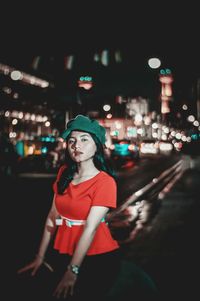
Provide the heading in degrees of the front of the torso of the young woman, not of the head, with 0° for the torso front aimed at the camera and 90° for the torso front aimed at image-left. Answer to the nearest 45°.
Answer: approximately 45°
